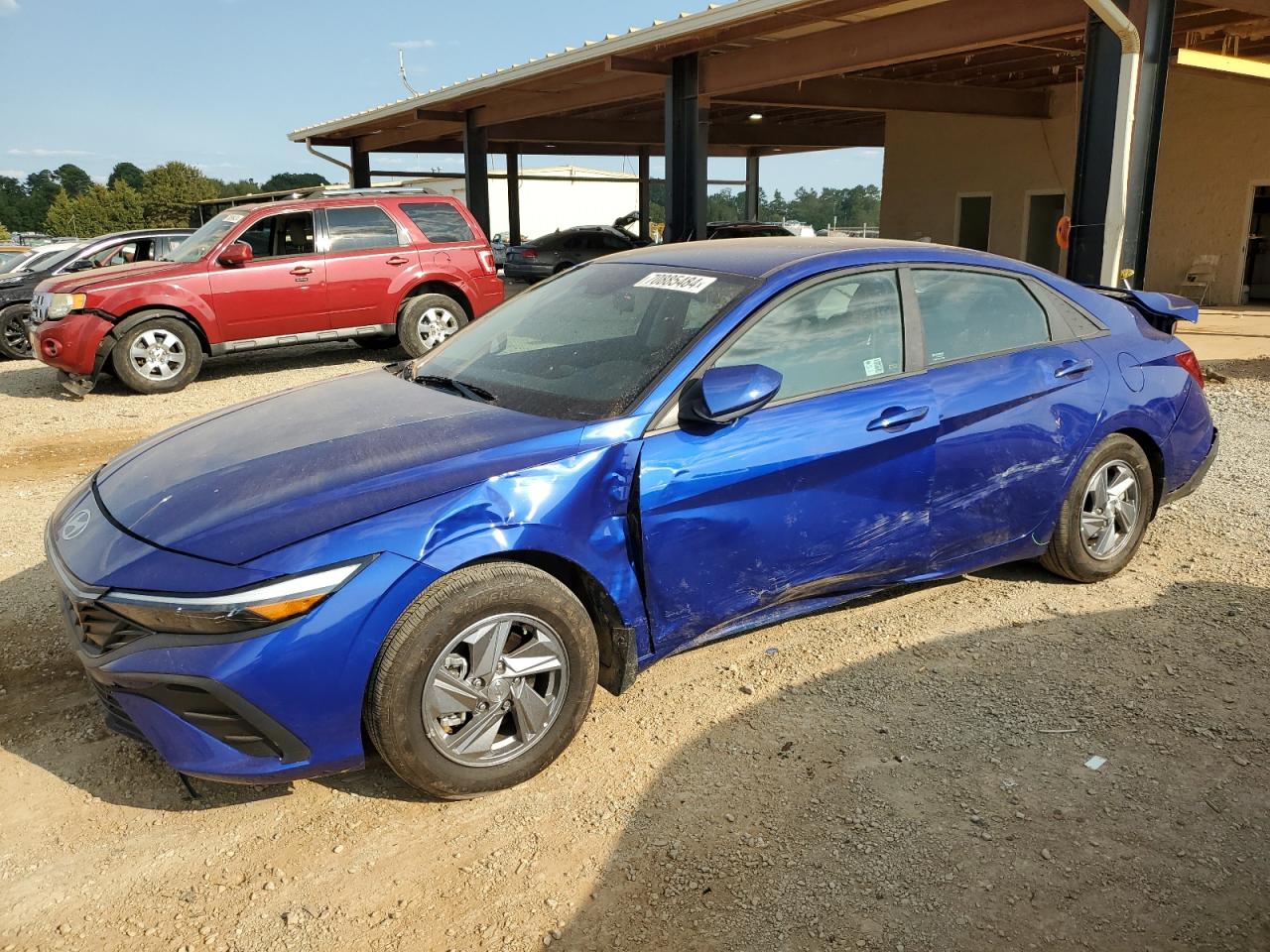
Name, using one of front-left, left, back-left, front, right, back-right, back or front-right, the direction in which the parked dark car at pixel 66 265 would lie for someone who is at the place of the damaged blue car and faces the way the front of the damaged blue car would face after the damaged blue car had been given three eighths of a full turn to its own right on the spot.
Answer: front-left

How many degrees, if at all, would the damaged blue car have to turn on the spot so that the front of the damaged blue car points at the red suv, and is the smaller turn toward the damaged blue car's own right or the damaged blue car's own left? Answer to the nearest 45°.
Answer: approximately 90° to the damaged blue car's own right

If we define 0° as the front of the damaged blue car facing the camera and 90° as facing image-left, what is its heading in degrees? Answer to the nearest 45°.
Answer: approximately 45°

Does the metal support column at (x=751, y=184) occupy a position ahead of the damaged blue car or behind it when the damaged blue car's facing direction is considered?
behind

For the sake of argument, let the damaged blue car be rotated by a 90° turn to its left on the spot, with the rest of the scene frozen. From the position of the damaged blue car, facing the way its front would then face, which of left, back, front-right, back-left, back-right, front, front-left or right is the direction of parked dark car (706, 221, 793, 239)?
back-left

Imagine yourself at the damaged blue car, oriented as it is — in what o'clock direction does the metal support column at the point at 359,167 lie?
The metal support column is roughly at 4 o'clock from the damaged blue car.

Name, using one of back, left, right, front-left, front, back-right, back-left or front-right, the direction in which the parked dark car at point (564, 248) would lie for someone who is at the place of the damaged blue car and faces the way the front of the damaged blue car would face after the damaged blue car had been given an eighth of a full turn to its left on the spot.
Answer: back

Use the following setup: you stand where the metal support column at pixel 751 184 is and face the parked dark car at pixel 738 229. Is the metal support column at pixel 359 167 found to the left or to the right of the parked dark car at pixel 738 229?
right
